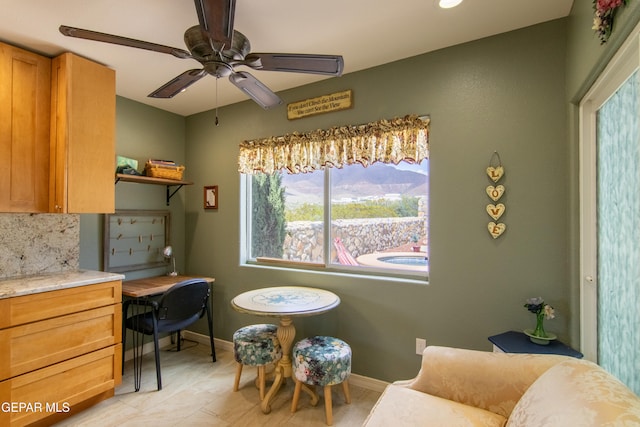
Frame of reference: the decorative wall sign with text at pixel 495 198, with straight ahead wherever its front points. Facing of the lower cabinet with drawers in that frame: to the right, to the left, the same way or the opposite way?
to the left

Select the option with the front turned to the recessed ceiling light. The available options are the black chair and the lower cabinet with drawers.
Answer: the lower cabinet with drawers

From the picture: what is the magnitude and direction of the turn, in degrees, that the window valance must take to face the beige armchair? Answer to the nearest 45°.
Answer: approximately 90° to its left

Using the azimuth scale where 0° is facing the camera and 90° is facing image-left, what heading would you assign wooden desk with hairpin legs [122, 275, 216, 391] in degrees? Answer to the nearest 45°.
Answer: approximately 315°

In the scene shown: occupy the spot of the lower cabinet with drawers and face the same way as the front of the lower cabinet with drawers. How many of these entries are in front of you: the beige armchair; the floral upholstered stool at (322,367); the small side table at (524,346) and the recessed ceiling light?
4

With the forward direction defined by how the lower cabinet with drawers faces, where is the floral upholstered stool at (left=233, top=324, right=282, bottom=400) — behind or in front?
in front

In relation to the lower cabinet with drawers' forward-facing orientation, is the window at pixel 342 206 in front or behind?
in front

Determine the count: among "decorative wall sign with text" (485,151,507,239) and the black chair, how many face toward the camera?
1

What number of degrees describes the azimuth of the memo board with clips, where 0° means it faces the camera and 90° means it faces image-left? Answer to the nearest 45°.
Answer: approximately 315°

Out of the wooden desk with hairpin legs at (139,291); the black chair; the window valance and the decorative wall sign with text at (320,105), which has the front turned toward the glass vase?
the wooden desk with hairpin legs

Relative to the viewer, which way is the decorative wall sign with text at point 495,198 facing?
toward the camera

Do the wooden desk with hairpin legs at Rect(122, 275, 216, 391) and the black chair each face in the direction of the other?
yes

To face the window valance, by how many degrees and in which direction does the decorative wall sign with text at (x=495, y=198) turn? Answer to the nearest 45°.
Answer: approximately 90° to its right

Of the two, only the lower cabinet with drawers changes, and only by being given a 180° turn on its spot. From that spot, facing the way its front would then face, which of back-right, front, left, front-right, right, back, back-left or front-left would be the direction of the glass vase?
back
